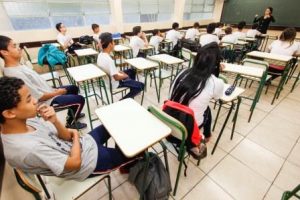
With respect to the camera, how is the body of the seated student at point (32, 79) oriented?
to the viewer's right

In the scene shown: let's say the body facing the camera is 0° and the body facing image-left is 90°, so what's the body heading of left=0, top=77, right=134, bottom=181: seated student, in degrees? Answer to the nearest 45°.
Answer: approximately 270°

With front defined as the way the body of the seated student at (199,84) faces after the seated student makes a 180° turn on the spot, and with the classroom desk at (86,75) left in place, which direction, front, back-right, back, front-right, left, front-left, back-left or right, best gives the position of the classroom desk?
front-right

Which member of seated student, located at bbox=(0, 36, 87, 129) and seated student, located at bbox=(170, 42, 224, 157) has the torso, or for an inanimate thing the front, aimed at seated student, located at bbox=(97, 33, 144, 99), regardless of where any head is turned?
seated student, located at bbox=(0, 36, 87, 129)

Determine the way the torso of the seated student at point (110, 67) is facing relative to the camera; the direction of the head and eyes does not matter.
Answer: to the viewer's right

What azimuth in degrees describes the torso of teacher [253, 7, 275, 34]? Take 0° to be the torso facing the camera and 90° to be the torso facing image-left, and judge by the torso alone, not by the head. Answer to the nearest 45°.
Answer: approximately 45°

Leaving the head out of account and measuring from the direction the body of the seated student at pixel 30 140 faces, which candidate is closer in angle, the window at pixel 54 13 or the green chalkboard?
the green chalkboard

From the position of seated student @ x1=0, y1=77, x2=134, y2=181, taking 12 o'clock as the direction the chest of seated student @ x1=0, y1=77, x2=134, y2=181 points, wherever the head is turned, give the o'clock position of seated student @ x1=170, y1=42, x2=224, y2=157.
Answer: seated student @ x1=170, y1=42, x2=224, y2=157 is roughly at 12 o'clock from seated student @ x1=0, y1=77, x2=134, y2=181.

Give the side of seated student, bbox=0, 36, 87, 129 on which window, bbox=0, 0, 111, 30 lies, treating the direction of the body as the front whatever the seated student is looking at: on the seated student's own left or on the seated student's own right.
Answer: on the seated student's own left

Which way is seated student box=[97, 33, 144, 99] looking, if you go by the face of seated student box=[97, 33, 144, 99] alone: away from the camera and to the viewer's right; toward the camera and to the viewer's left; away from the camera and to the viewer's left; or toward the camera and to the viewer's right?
away from the camera and to the viewer's right

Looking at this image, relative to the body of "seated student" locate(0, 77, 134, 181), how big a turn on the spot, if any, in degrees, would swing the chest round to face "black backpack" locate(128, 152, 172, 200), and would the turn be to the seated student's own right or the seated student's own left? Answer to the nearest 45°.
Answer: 0° — they already face it
